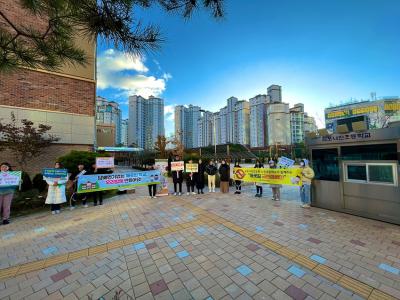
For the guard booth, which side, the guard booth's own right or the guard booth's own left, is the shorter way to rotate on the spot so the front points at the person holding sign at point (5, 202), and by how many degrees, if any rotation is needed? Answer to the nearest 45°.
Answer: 0° — it already faces them

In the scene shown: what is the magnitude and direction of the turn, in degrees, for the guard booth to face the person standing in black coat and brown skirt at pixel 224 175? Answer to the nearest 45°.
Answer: approximately 45° to its right

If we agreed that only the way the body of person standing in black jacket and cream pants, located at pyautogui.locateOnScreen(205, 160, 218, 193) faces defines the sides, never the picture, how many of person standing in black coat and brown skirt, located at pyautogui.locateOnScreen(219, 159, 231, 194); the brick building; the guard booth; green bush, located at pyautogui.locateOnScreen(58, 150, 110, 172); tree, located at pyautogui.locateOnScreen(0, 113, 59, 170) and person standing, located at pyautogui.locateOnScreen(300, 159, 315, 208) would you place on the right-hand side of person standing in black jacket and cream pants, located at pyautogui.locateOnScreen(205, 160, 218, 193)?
3

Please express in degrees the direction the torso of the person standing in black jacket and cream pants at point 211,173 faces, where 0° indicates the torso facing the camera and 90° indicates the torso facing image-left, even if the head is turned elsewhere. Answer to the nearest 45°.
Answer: approximately 0°

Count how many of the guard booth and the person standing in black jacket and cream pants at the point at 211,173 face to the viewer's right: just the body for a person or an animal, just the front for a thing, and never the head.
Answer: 0

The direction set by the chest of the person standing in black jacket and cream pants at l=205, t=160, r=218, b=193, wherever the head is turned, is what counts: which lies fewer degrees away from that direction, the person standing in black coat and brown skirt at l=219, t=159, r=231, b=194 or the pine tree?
the pine tree

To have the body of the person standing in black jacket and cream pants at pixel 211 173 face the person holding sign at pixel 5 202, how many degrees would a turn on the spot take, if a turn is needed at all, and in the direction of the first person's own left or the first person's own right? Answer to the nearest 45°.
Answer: approximately 45° to the first person's own right

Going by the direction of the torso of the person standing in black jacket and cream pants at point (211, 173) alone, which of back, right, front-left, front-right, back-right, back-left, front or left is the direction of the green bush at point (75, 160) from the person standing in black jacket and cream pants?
right

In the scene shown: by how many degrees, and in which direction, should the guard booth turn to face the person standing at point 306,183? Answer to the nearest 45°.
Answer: approximately 45° to its right

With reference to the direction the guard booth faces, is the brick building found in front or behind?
in front

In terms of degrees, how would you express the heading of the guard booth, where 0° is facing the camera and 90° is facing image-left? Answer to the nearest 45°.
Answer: approximately 45°
